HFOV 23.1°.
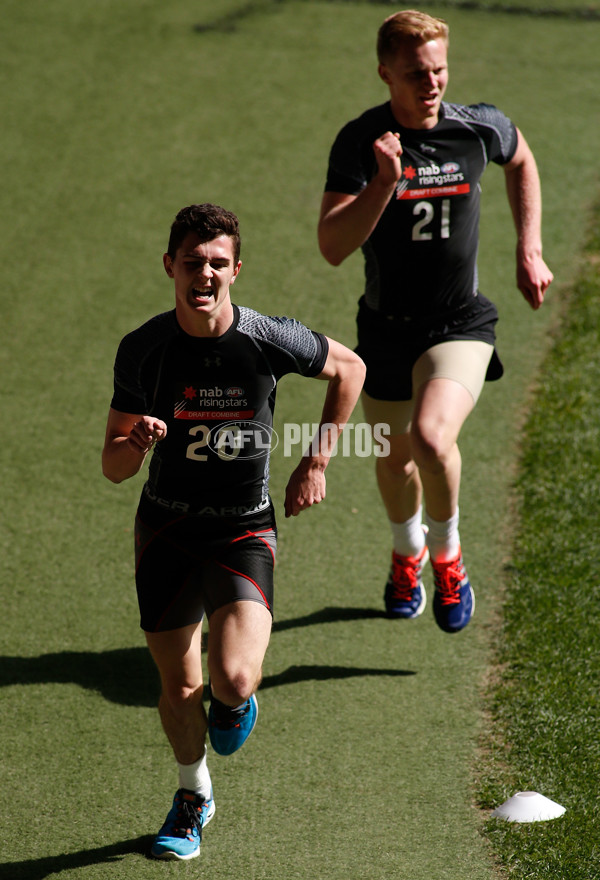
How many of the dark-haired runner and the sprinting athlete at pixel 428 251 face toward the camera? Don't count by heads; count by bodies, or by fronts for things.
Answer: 2

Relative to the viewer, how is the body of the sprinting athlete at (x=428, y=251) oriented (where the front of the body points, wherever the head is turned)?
toward the camera

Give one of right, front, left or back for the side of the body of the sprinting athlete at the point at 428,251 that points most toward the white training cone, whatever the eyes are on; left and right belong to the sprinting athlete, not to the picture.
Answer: front

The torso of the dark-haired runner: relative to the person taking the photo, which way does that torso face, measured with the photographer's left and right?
facing the viewer

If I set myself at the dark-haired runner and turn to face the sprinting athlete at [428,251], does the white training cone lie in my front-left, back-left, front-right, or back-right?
front-right

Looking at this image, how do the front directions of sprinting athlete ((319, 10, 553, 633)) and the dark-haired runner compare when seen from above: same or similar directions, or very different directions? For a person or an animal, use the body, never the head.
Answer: same or similar directions

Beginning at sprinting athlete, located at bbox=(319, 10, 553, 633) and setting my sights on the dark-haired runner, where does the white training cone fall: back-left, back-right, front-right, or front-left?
front-left

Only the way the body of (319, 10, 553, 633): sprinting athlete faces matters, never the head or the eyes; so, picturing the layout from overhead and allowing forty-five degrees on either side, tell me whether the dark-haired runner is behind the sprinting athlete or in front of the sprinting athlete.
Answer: in front

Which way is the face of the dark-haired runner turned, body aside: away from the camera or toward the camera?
toward the camera

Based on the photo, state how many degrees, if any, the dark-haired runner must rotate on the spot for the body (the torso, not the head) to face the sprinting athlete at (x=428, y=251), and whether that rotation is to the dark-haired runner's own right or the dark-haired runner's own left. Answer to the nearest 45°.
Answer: approximately 135° to the dark-haired runner's own left
